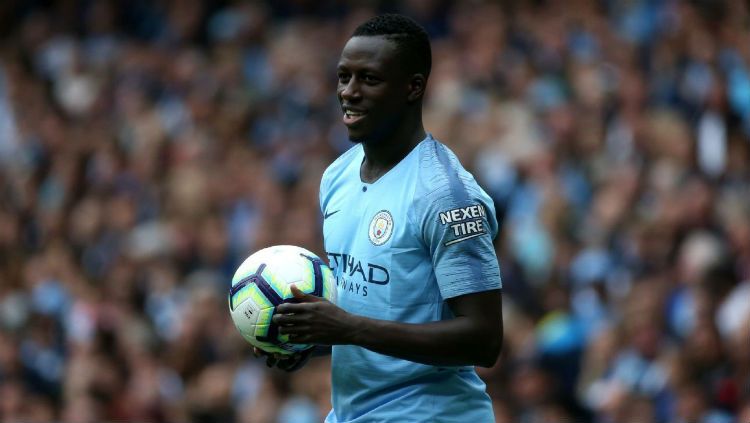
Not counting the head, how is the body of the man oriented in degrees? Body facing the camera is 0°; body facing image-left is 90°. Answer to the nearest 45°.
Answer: approximately 45°
